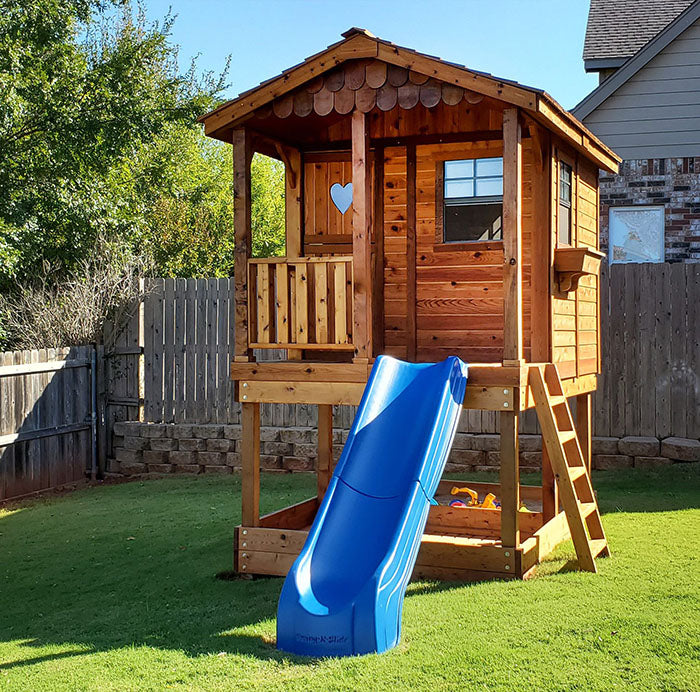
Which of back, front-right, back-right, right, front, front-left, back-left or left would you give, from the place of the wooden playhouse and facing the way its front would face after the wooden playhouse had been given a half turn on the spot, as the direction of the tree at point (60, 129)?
front-left

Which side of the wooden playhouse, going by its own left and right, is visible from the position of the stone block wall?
back

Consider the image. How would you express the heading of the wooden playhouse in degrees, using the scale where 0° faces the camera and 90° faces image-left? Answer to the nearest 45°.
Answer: approximately 0°

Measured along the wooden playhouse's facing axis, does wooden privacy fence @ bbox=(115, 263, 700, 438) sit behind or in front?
behind

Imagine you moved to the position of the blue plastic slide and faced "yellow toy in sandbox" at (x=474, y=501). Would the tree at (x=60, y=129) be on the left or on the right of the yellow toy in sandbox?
left

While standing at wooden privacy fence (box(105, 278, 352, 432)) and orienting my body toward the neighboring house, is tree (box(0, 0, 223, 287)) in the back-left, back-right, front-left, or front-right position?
back-left

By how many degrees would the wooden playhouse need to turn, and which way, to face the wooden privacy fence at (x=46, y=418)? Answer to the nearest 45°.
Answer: approximately 135° to its right

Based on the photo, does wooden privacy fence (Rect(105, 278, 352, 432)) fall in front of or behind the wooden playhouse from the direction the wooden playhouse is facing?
behind

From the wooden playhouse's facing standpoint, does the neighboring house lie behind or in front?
behind

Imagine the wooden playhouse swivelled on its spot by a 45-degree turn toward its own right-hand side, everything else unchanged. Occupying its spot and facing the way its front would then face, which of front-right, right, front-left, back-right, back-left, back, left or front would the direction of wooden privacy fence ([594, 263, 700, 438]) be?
back
